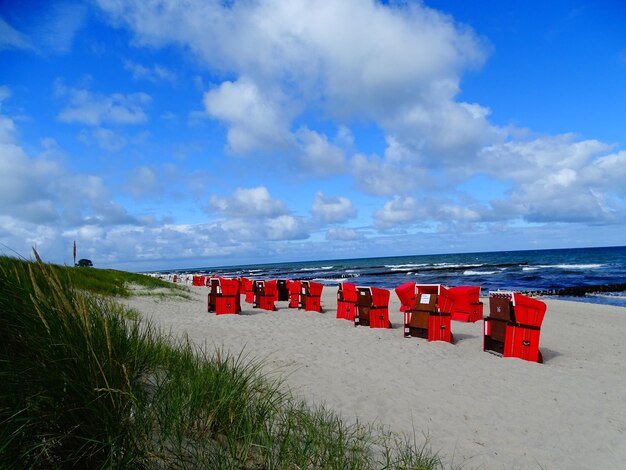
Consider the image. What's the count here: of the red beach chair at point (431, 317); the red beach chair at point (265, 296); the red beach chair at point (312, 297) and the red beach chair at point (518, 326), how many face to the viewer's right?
0

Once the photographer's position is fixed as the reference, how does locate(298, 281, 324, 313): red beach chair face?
facing the viewer and to the left of the viewer

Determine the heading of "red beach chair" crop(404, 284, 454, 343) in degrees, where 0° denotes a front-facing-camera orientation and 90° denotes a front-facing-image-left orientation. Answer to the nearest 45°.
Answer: approximately 45°

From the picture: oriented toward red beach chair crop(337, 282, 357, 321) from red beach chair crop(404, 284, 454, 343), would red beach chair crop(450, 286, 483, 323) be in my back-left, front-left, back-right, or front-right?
front-right

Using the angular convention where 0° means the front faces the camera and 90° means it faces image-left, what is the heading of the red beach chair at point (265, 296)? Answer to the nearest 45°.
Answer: approximately 45°

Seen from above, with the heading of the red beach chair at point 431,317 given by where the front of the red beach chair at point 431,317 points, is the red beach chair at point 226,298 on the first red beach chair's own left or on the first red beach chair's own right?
on the first red beach chair's own right

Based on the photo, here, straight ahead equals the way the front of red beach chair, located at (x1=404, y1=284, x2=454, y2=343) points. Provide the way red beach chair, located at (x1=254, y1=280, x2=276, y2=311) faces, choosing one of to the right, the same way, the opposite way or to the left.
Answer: the same way

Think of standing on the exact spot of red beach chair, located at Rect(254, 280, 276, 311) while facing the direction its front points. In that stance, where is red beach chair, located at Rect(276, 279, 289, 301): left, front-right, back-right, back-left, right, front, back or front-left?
back-right

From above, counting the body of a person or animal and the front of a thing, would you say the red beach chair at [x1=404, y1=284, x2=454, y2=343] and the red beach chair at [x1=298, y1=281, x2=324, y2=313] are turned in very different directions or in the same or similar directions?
same or similar directions

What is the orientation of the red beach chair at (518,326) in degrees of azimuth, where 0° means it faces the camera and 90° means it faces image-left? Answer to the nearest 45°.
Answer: approximately 45°

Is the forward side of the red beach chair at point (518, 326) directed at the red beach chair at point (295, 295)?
no

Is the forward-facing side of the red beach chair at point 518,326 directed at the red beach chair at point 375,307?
no

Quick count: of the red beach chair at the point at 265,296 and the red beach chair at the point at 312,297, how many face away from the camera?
0

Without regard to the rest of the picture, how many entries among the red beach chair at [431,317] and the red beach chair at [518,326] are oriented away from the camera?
0

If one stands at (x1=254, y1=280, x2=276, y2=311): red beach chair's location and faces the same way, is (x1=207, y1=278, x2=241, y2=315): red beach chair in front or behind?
in front

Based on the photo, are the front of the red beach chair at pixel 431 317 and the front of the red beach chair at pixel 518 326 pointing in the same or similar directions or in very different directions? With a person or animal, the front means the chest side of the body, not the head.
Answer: same or similar directions

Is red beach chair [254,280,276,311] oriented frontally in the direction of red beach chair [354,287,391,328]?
no

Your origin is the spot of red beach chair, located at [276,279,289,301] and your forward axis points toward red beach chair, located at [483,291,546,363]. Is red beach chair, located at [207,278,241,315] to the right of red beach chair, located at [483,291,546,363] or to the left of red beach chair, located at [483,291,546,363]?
right

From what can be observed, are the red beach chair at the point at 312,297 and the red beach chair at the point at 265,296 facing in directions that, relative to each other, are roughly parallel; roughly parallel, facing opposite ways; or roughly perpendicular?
roughly parallel

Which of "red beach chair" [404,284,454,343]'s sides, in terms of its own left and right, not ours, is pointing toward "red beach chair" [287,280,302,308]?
right
